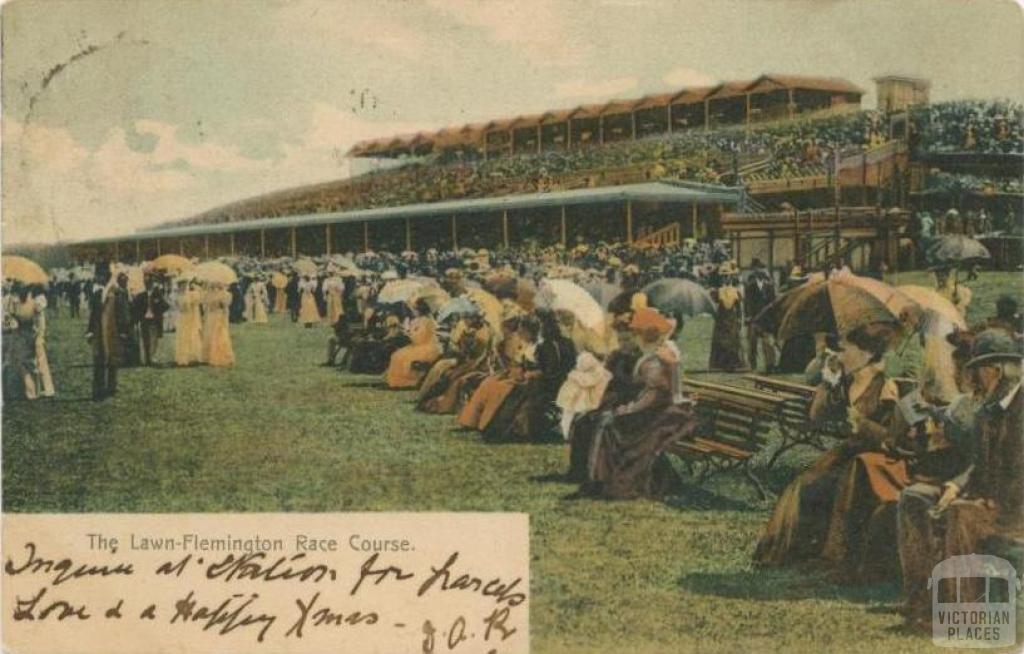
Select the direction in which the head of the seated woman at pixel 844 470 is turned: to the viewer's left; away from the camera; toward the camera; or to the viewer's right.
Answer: to the viewer's left

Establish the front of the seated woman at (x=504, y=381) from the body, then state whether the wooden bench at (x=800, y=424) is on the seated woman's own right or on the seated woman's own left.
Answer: on the seated woman's own left

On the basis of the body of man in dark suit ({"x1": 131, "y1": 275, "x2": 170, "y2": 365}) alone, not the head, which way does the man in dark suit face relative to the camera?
toward the camera

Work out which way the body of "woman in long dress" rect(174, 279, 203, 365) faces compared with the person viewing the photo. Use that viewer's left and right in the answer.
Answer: facing the viewer

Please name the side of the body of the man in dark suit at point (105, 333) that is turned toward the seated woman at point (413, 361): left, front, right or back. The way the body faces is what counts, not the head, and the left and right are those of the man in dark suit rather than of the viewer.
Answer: left

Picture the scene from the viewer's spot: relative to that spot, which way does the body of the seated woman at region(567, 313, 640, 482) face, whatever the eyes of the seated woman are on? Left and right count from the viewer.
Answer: facing to the left of the viewer

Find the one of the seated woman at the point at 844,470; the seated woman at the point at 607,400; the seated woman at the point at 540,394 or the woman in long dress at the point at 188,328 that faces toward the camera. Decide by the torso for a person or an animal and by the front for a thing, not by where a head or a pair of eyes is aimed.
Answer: the woman in long dress

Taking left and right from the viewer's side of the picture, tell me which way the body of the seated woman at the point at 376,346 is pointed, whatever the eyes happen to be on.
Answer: facing the viewer and to the left of the viewer

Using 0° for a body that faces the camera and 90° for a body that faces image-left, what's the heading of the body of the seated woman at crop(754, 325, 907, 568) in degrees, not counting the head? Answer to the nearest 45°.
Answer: approximately 90°

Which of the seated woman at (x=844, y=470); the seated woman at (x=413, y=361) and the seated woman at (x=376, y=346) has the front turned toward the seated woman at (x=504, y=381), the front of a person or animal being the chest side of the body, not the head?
the seated woman at (x=844, y=470)

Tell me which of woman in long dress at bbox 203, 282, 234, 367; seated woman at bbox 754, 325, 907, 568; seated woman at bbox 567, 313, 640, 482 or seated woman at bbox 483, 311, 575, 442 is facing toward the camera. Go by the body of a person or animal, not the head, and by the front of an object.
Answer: the woman in long dress

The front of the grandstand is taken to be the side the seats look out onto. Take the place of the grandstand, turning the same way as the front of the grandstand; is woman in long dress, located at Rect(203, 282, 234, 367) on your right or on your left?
on your left

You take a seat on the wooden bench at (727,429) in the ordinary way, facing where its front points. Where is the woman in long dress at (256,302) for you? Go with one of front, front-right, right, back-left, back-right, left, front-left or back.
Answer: front-right

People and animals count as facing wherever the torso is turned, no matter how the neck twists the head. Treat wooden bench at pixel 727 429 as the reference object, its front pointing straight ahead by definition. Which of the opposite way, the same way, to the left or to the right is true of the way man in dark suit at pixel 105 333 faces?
to the left
